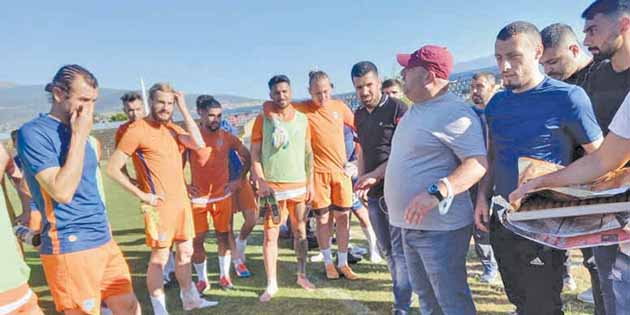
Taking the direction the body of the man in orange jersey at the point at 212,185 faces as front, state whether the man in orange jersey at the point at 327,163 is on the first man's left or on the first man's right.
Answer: on the first man's left

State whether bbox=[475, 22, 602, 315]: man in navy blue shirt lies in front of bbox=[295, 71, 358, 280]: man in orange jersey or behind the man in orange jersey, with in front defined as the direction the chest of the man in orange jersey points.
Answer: in front

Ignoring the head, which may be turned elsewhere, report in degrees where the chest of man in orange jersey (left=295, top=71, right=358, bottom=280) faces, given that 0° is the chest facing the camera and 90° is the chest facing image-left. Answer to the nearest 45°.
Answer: approximately 0°

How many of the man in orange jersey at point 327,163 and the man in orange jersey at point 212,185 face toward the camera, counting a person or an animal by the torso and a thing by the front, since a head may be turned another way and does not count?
2

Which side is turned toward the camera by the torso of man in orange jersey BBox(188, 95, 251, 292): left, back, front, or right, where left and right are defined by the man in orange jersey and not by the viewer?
front

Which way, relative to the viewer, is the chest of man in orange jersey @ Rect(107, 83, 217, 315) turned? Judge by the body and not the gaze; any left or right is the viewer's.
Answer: facing the viewer and to the right of the viewer

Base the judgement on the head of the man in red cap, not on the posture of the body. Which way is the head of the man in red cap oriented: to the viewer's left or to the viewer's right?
to the viewer's left

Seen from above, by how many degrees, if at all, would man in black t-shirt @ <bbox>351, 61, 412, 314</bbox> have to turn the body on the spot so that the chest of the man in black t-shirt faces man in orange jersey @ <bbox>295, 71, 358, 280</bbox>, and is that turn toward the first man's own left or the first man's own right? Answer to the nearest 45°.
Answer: approximately 90° to the first man's own right

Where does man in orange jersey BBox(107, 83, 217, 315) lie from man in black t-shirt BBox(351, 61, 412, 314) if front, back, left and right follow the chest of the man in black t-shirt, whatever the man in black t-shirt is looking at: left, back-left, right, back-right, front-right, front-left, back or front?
front-right

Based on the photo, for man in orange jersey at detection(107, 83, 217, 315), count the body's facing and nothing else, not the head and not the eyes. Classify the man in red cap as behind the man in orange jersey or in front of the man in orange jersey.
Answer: in front
